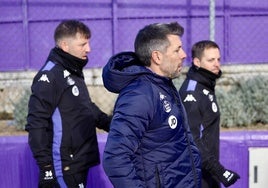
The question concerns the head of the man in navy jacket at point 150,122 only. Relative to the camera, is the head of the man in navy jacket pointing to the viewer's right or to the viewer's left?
to the viewer's right

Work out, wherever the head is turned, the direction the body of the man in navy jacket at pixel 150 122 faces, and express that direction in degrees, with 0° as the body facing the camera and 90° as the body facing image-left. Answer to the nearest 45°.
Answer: approximately 270°

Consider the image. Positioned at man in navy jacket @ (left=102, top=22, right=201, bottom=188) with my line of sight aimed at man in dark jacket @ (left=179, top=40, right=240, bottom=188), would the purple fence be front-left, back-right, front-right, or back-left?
front-left

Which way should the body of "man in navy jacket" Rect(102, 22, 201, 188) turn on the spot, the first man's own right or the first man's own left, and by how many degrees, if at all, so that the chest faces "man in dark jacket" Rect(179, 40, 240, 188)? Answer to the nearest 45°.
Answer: approximately 90° to the first man's own left

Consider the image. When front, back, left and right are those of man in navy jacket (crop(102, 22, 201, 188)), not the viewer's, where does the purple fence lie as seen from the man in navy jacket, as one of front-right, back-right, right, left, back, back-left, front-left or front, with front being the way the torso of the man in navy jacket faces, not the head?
left

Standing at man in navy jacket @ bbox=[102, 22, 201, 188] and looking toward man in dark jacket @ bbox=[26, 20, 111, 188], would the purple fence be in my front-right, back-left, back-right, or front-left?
front-right

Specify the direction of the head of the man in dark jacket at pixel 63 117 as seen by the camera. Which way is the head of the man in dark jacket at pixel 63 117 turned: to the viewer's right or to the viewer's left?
to the viewer's right
